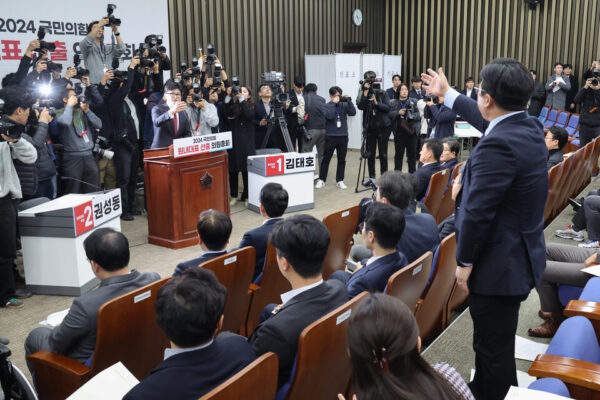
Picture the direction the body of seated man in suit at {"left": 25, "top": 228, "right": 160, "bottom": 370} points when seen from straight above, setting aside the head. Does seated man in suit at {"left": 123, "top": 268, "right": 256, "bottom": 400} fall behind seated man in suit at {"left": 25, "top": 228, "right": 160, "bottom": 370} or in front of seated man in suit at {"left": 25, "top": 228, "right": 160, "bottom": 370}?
behind

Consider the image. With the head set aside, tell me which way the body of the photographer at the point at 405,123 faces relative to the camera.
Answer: toward the camera

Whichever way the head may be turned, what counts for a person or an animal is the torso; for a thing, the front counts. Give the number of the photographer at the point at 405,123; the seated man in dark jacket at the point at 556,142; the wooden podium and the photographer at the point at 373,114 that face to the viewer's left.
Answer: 1

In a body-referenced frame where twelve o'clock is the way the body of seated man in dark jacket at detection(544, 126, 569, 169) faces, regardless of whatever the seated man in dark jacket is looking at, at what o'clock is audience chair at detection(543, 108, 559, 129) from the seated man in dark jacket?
The audience chair is roughly at 3 o'clock from the seated man in dark jacket.

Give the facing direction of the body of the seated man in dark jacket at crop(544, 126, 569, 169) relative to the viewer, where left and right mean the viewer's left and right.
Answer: facing to the left of the viewer

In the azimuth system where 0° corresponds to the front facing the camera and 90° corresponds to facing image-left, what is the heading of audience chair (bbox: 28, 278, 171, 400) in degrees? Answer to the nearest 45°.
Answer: approximately 135°

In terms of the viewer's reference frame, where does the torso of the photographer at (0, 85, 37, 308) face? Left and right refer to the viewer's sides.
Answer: facing to the right of the viewer

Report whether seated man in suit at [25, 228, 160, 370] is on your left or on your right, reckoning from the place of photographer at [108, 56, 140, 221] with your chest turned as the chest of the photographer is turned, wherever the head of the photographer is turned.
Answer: on your right

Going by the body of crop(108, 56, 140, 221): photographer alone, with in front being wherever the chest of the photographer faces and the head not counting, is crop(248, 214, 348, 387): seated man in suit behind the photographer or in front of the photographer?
in front

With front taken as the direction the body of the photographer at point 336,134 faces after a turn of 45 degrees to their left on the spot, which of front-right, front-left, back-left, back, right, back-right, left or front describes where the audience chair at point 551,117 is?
left

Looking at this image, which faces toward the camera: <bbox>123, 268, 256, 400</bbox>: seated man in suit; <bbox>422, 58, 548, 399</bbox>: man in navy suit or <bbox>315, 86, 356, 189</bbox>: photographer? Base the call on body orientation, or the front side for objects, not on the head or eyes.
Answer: the photographer

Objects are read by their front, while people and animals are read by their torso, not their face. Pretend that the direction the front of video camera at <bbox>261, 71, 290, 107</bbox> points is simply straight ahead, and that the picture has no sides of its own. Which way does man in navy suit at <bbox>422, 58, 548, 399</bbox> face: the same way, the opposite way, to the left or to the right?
the opposite way

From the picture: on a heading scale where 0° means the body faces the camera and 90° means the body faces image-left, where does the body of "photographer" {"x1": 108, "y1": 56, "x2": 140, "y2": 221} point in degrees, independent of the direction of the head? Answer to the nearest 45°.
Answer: approximately 315°

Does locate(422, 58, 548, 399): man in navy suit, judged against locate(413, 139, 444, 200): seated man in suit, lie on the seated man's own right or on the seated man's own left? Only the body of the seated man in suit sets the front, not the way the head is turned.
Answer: on the seated man's own left

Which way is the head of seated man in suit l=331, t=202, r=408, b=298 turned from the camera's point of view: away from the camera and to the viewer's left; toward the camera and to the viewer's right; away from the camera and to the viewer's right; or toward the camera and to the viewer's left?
away from the camera and to the viewer's left

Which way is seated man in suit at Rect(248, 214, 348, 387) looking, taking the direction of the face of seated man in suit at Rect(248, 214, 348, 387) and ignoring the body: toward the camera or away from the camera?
away from the camera

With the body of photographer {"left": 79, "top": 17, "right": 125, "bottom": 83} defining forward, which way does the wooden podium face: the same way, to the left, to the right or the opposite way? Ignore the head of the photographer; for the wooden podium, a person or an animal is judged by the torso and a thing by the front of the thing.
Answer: the same way

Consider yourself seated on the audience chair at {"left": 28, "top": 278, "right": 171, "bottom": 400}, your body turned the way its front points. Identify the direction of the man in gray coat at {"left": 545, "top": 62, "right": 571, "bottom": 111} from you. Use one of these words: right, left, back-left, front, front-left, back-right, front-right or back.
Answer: right

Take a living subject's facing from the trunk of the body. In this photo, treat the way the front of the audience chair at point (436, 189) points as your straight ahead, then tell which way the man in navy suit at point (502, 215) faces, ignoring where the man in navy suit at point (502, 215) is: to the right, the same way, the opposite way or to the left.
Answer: the same way

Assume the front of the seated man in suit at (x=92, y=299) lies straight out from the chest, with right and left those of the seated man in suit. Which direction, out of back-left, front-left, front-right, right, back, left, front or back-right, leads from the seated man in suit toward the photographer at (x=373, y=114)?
right

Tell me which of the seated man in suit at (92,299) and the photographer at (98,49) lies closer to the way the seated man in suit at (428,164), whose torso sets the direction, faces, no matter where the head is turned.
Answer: the photographer
